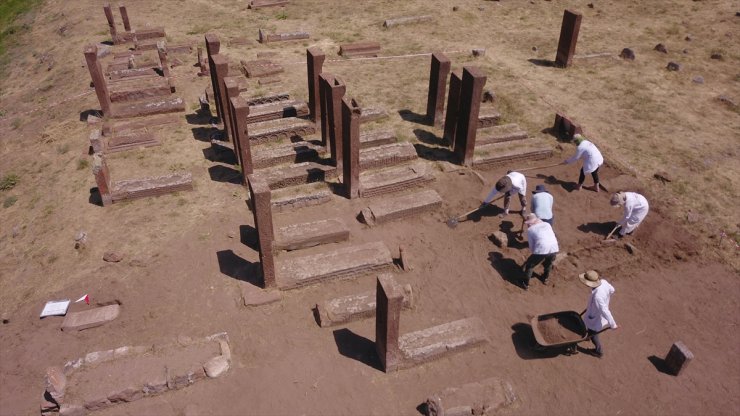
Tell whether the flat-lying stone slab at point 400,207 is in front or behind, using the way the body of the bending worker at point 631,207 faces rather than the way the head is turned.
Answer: in front

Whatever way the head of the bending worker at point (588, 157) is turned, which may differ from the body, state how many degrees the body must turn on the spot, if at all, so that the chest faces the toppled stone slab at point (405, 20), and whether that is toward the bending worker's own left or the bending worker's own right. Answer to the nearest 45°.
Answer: approximately 45° to the bending worker's own right

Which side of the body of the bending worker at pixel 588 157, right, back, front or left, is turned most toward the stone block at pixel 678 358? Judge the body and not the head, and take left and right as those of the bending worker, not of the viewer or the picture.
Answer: left

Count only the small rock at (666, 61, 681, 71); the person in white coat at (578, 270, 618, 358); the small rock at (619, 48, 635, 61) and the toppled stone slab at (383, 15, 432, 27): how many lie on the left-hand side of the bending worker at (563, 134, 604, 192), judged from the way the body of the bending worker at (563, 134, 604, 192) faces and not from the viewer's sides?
1

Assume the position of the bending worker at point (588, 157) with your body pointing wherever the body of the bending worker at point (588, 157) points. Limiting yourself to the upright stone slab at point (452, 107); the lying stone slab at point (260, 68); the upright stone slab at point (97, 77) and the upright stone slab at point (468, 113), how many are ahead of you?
4

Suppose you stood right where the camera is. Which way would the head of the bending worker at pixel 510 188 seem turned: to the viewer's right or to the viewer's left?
to the viewer's left

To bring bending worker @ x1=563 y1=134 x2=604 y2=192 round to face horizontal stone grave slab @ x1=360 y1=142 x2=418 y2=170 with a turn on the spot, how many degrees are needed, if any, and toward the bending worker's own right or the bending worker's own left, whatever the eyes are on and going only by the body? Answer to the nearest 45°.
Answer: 0° — they already face it

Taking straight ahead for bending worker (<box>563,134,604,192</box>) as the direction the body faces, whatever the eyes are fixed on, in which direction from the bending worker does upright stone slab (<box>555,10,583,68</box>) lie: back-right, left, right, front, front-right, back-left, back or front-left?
right

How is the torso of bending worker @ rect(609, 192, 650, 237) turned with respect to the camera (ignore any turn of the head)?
to the viewer's left

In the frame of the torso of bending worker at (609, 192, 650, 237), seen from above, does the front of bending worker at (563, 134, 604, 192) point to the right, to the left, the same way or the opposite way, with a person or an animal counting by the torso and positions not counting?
the same way

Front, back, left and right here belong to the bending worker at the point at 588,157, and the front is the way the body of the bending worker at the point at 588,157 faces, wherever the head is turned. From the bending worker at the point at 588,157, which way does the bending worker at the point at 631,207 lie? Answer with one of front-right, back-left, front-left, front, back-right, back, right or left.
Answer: back-left

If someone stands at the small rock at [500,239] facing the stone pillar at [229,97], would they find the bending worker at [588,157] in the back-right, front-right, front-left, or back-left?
back-right

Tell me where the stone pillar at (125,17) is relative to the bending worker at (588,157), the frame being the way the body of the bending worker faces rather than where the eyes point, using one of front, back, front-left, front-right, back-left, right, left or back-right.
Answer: front

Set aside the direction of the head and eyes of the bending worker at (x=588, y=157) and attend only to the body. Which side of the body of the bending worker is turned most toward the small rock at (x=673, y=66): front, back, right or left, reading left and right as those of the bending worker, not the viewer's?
right

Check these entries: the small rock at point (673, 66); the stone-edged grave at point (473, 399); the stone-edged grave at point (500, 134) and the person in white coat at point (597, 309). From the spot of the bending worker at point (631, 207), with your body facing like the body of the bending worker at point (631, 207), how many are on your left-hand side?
2

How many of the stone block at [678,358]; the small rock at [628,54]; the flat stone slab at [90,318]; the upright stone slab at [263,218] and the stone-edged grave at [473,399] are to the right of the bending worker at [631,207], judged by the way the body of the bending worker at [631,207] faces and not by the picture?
1

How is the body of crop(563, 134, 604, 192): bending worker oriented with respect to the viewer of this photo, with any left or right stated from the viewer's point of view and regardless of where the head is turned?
facing to the left of the viewer

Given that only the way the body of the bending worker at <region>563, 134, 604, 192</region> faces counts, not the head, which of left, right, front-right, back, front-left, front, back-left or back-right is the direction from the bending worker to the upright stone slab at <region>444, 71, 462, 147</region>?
front

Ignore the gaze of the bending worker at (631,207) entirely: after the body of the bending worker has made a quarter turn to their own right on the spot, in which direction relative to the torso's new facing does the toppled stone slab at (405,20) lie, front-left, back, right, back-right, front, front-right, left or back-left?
front-left

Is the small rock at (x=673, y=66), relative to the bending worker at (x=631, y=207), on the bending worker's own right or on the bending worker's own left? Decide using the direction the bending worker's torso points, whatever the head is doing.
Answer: on the bending worker's own right

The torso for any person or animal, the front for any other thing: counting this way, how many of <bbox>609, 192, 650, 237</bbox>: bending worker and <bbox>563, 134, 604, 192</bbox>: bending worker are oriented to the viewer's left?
2
